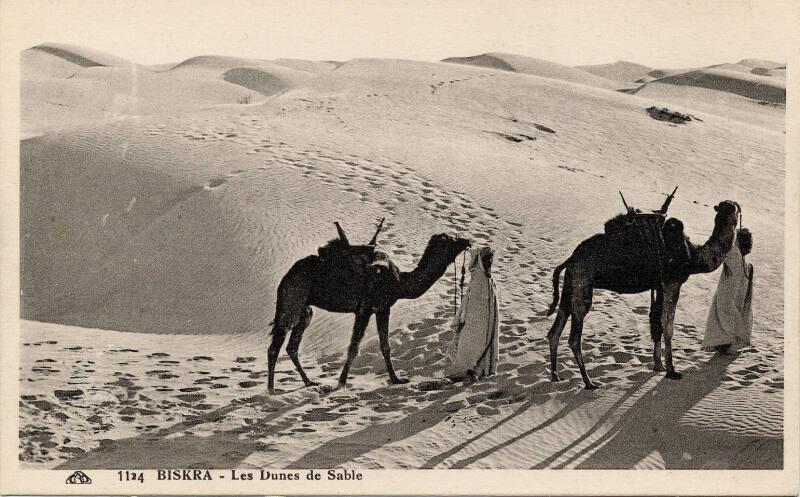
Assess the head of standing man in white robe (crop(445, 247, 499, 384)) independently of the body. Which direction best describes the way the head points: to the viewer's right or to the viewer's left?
to the viewer's right

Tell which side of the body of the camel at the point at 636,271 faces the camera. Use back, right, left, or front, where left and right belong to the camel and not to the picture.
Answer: right

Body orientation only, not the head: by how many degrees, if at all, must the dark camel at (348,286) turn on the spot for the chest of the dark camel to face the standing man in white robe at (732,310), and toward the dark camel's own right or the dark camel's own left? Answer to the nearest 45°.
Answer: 0° — it already faces them

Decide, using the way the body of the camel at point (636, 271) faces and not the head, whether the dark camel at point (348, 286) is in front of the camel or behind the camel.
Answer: behind

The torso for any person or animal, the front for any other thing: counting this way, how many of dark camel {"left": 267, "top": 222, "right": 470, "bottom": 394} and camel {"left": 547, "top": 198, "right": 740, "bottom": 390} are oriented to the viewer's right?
2

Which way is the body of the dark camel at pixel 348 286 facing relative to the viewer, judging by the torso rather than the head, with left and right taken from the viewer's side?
facing to the right of the viewer

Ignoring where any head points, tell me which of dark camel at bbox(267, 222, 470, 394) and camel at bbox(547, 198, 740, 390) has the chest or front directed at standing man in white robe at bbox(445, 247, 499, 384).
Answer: the dark camel
